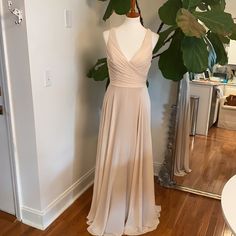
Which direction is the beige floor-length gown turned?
toward the camera

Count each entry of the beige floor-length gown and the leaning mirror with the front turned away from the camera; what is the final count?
0

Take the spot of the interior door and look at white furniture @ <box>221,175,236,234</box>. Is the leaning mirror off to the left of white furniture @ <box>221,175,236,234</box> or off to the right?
left

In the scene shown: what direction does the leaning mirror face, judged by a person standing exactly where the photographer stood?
facing the viewer and to the left of the viewer

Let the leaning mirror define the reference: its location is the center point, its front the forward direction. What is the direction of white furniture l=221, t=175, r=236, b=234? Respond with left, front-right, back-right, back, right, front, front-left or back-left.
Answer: front-left

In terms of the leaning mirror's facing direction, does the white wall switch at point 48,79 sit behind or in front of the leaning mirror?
in front

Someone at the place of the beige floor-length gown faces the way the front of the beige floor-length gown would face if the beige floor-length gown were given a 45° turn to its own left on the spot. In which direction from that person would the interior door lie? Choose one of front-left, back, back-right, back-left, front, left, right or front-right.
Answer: back-right

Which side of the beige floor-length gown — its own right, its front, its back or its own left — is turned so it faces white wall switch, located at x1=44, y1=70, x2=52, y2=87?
right

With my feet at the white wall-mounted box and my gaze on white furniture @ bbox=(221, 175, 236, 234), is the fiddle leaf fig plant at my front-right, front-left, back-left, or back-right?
front-left

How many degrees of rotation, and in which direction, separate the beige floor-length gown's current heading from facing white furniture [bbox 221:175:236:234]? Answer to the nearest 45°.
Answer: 0° — it already faces it

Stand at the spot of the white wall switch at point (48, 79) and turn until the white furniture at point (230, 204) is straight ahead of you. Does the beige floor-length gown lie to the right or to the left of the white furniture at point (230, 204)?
left

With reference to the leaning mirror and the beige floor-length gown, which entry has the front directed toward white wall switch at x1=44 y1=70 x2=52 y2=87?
the leaning mirror

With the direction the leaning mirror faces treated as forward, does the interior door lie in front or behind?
in front
